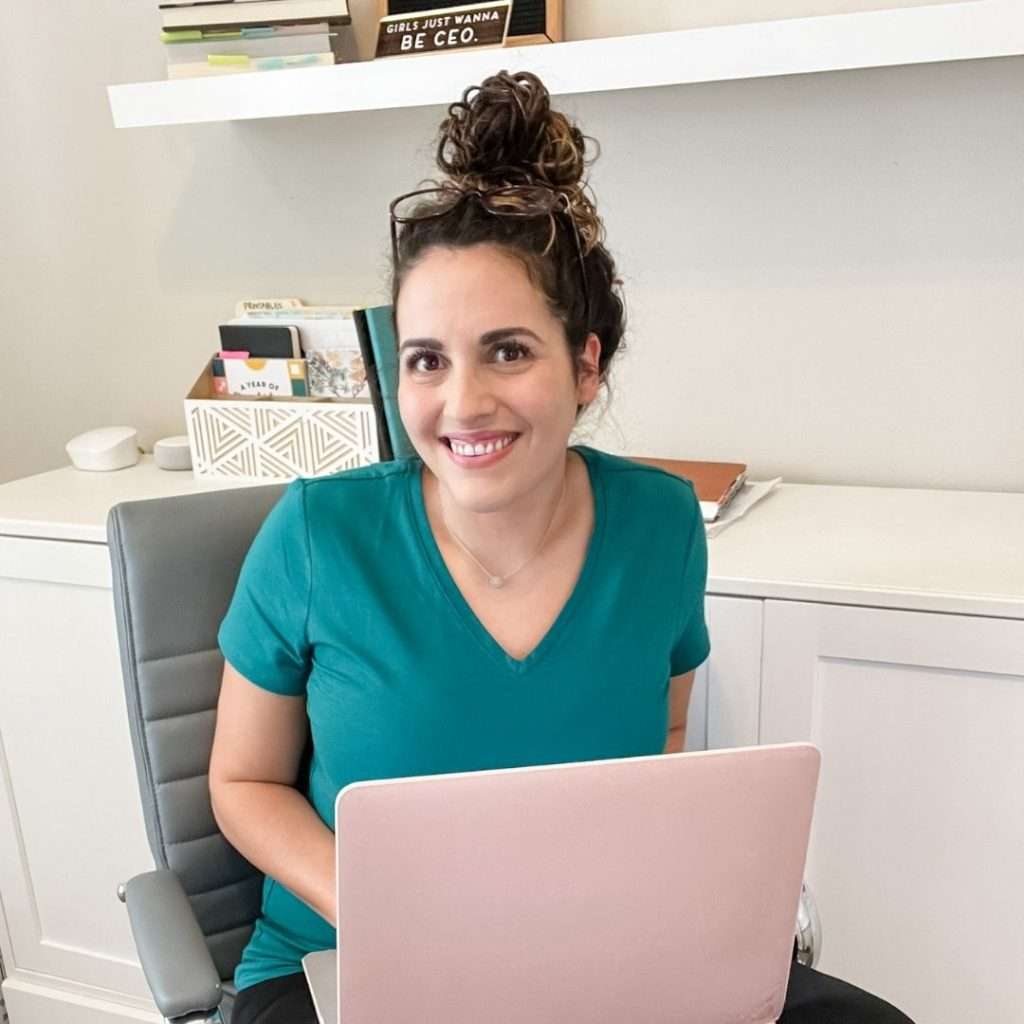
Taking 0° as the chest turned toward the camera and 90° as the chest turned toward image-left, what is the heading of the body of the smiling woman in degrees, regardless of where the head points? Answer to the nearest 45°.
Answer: approximately 0°

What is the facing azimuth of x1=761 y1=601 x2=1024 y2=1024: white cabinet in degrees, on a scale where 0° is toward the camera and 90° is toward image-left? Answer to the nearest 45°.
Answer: approximately 0°

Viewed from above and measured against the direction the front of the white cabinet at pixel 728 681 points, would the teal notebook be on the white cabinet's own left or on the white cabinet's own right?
on the white cabinet's own right
